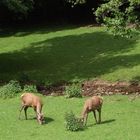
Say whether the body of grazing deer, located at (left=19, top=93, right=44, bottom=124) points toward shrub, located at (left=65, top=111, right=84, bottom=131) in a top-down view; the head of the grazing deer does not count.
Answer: yes

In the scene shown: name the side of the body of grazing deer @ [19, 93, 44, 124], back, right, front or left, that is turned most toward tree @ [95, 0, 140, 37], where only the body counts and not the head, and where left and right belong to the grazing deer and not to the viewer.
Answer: left

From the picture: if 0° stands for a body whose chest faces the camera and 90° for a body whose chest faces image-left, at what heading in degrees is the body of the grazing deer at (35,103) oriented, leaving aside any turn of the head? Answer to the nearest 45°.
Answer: approximately 315°

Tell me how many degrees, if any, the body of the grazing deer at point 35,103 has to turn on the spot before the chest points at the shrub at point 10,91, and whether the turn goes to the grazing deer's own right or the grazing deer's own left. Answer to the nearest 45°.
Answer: approximately 135° to the grazing deer's own left

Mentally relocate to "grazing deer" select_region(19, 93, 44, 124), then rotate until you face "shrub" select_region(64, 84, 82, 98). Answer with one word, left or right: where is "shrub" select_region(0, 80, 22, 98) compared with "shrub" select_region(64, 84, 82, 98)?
left

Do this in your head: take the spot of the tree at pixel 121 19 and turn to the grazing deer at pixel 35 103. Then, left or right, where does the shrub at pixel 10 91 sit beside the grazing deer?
right

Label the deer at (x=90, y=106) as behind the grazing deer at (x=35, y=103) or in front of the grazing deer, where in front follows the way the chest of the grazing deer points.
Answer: in front

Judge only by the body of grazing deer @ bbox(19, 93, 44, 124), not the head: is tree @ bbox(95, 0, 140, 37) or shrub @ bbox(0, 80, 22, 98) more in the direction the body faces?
the tree

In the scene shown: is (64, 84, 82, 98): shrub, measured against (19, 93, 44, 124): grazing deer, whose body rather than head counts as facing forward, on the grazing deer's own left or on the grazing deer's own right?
on the grazing deer's own left
